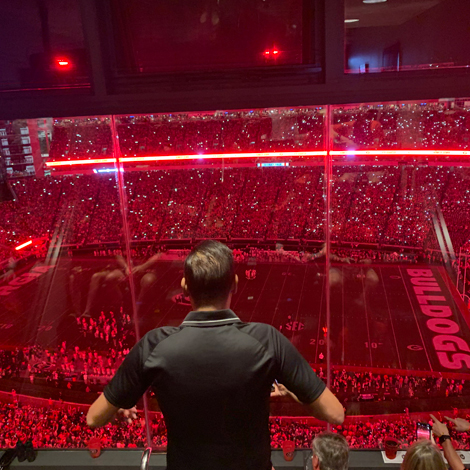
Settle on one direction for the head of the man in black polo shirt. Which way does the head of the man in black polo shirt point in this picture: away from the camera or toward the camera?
away from the camera

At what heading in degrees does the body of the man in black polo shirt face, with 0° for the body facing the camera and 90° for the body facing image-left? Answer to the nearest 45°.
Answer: approximately 180°

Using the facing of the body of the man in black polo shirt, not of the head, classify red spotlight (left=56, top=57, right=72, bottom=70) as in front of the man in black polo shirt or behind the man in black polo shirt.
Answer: in front
